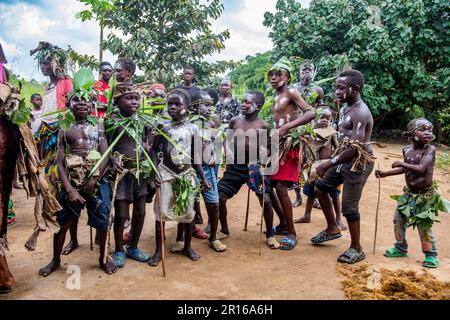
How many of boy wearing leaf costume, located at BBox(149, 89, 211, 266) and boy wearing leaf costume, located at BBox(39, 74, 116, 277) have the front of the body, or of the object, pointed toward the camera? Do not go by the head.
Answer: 2

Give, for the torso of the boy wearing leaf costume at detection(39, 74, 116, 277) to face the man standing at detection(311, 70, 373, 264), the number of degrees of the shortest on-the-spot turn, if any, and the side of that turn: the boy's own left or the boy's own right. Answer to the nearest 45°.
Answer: approximately 90° to the boy's own left

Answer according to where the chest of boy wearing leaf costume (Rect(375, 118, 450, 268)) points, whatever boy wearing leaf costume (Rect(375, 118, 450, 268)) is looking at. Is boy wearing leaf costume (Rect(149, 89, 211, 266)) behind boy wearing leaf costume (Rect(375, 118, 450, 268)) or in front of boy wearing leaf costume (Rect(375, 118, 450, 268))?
in front

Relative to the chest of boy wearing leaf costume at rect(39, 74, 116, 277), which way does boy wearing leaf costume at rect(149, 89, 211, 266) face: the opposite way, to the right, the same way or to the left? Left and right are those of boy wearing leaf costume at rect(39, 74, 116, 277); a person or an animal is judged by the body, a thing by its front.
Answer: the same way

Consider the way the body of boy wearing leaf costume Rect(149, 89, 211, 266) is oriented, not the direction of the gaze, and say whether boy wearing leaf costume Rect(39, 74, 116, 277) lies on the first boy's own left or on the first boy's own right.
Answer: on the first boy's own right

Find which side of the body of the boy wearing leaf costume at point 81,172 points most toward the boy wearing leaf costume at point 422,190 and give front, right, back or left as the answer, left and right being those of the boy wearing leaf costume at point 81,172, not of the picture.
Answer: left

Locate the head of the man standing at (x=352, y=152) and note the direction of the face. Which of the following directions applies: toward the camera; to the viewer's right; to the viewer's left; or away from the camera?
to the viewer's left

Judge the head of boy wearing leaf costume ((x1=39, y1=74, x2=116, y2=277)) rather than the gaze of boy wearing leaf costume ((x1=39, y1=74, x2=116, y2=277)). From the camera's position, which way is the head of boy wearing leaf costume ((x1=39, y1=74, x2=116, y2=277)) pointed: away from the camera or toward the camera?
toward the camera

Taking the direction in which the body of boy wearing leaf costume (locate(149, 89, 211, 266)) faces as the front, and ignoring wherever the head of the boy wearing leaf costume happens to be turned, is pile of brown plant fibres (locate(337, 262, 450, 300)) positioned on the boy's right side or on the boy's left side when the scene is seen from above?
on the boy's left side

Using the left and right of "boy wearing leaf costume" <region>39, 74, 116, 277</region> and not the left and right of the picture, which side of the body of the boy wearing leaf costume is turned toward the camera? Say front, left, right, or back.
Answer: front

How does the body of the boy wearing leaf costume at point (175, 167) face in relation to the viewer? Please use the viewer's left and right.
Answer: facing the viewer

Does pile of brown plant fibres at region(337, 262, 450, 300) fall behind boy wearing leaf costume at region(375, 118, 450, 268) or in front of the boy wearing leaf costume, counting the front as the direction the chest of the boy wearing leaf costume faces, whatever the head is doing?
in front

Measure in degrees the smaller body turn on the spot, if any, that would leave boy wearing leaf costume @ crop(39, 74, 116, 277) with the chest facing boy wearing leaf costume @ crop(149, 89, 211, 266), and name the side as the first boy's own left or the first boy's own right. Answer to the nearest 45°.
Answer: approximately 90° to the first boy's own left

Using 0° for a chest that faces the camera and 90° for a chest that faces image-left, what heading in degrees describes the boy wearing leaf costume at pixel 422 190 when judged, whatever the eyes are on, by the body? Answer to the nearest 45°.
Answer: approximately 45°
